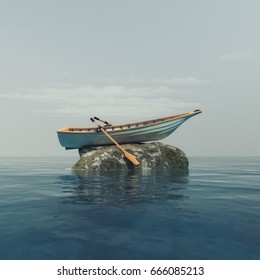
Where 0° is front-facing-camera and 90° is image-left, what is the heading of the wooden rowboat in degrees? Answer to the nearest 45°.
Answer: approximately 270°
